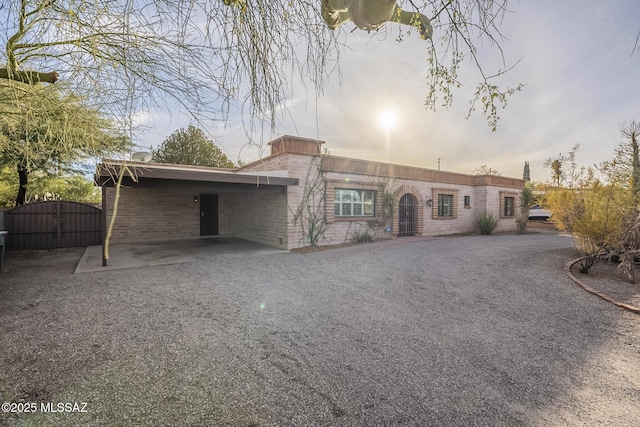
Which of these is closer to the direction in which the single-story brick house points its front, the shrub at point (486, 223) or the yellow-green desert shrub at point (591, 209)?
the yellow-green desert shrub

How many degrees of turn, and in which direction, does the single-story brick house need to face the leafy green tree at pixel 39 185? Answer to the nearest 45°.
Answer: approximately 135° to its right

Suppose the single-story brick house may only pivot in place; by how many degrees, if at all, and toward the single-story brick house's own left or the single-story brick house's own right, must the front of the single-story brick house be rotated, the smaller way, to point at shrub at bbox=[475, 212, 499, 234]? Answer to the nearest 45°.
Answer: approximately 45° to the single-story brick house's own left

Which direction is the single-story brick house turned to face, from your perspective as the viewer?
facing the viewer and to the right of the viewer

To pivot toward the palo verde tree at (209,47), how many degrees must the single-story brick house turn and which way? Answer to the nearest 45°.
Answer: approximately 45° to its right

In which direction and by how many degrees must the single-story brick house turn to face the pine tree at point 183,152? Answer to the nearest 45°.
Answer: approximately 180°

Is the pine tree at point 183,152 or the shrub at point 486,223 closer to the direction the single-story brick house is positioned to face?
the shrub

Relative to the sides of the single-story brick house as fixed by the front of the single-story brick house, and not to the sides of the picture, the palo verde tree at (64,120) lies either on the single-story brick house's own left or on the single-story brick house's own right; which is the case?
on the single-story brick house's own right

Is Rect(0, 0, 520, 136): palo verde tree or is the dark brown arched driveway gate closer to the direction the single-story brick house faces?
the palo verde tree
